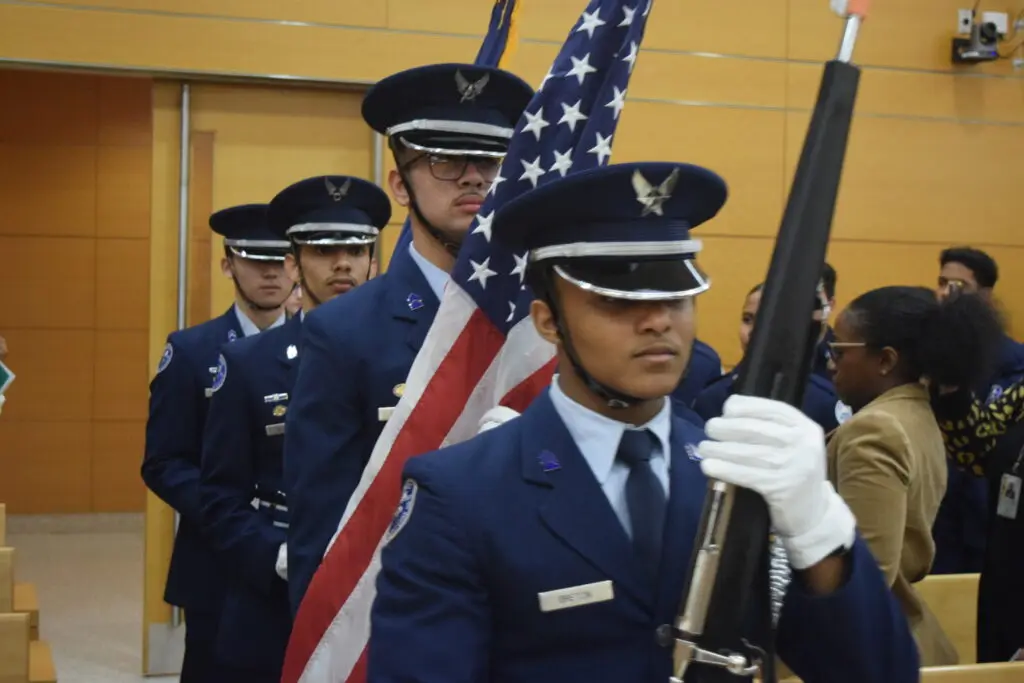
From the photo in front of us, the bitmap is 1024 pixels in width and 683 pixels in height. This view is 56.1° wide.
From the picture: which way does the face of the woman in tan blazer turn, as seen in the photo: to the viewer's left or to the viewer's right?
to the viewer's left

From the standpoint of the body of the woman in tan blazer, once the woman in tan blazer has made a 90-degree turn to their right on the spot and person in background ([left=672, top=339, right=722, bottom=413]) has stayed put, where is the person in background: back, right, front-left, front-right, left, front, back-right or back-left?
front-left

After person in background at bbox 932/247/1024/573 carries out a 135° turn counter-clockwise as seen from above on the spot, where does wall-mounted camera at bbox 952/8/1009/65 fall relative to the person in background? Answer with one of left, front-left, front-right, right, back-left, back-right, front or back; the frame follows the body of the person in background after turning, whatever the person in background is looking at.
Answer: left

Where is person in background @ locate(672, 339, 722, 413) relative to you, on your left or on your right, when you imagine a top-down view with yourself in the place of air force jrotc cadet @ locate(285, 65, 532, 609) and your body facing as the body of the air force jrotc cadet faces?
on your left

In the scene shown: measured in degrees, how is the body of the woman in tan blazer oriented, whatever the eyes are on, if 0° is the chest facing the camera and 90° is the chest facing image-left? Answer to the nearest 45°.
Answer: approximately 90°

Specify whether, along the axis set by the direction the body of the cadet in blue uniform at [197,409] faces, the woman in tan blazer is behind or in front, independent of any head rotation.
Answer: in front

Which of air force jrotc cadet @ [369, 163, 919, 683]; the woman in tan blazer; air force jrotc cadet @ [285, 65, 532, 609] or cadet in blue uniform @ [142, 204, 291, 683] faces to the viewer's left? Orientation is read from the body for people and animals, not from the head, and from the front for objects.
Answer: the woman in tan blazer

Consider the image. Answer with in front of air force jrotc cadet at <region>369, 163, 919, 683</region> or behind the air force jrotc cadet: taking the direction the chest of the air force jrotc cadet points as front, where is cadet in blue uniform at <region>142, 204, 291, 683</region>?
behind

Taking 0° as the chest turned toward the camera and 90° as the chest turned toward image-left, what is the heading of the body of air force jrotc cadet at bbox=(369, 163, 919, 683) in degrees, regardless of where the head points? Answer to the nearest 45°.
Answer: approximately 315°

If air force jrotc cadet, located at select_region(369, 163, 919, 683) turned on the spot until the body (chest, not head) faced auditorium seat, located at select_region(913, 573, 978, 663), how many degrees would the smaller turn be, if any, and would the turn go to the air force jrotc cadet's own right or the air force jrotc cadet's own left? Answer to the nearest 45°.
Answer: approximately 90° to the air force jrotc cadet's own left

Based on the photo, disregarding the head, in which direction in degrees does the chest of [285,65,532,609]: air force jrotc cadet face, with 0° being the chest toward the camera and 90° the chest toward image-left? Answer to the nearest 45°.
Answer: approximately 315°

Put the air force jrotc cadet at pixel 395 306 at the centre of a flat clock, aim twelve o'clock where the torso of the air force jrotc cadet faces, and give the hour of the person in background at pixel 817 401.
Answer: The person in background is roughly at 9 o'clock from the air force jrotc cadet.
